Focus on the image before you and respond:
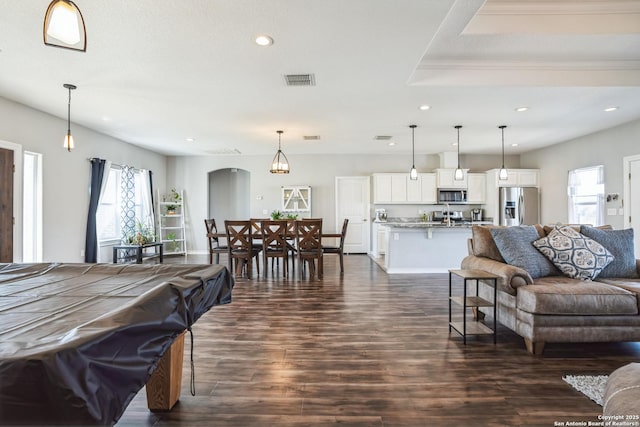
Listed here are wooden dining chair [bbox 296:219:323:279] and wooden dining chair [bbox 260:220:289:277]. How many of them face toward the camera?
0

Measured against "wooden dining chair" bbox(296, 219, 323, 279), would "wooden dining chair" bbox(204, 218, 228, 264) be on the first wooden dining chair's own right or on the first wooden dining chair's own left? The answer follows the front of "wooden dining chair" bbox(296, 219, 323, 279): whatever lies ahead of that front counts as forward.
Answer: on the first wooden dining chair's own left

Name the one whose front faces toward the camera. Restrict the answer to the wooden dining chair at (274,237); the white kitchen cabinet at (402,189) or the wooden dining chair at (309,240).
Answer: the white kitchen cabinet

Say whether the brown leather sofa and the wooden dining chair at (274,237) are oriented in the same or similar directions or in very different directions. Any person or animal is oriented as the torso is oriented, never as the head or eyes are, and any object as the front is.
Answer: very different directions

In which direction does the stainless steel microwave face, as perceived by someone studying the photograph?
facing the viewer

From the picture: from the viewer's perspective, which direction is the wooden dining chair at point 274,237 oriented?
away from the camera

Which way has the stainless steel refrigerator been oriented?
toward the camera

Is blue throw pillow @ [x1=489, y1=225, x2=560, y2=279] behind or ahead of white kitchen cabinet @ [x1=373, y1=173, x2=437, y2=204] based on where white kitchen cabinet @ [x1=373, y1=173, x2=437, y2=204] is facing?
ahead

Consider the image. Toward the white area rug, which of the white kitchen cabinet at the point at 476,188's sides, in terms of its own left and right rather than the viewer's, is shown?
front

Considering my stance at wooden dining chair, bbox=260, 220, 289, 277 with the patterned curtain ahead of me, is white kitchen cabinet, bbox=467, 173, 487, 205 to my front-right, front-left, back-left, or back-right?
back-right

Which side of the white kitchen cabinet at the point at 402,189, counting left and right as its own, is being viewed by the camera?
front

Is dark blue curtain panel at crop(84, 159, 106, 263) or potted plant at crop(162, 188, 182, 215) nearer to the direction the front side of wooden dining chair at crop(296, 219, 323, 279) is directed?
the potted plant

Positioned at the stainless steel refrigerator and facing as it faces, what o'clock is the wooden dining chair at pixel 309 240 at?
The wooden dining chair is roughly at 1 o'clock from the stainless steel refrigerator.

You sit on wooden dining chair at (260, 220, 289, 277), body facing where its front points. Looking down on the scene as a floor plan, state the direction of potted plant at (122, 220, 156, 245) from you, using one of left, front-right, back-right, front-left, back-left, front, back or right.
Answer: front-left

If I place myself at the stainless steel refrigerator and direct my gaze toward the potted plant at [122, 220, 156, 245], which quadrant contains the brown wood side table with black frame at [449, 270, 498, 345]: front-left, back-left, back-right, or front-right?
front-left

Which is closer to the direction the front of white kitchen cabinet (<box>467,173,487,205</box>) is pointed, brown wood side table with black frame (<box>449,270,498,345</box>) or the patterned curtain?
the brown wood side table with black frame
